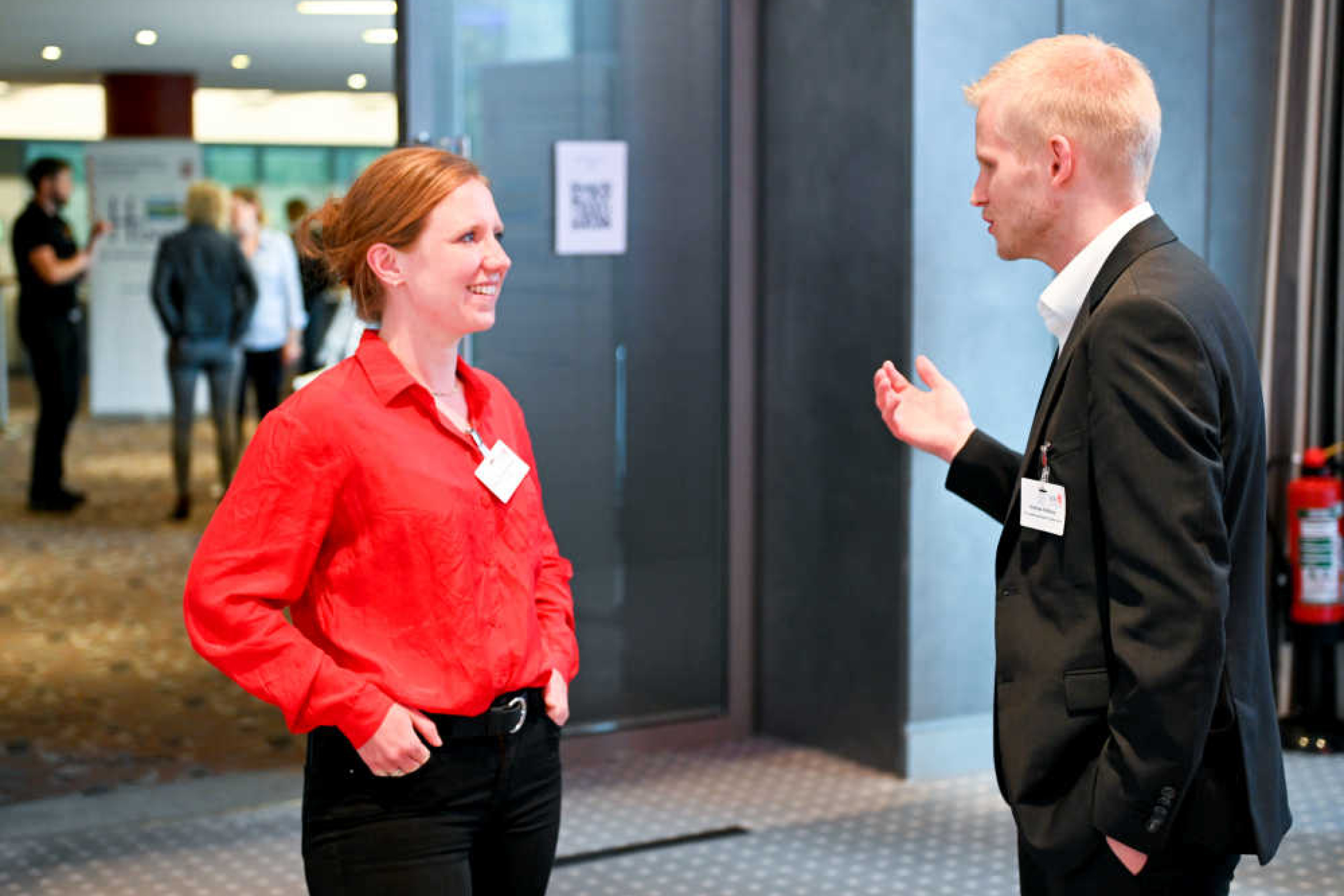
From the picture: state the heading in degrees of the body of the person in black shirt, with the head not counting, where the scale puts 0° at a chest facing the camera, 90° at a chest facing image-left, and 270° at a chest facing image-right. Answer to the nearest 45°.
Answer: approximately 270°

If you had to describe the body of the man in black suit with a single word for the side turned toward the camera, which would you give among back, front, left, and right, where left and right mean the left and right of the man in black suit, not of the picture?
left

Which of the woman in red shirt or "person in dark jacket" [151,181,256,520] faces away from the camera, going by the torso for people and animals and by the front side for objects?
the person in dark jacket

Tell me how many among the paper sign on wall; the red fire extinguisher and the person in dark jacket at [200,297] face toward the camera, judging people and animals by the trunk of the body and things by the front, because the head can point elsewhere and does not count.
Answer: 2

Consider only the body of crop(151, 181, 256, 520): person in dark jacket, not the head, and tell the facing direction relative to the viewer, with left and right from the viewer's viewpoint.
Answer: facing away from the viewer

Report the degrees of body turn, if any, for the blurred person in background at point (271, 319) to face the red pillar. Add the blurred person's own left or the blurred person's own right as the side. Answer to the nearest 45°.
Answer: approximately 135° to the blurred person's own right

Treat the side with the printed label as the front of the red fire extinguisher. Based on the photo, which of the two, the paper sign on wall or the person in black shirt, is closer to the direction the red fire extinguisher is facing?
the paper sign on wall

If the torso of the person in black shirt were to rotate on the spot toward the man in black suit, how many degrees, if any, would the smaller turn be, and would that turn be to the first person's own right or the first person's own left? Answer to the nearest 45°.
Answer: approximately 90° to the first person's own right

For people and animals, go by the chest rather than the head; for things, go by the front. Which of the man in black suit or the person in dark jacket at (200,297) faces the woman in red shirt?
the man in black suit

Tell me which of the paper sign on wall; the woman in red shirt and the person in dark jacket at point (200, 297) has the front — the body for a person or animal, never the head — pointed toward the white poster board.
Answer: the person in dark jacket

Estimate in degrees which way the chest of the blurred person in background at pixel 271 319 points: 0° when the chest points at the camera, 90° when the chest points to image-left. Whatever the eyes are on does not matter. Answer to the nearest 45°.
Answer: approximately 45°
